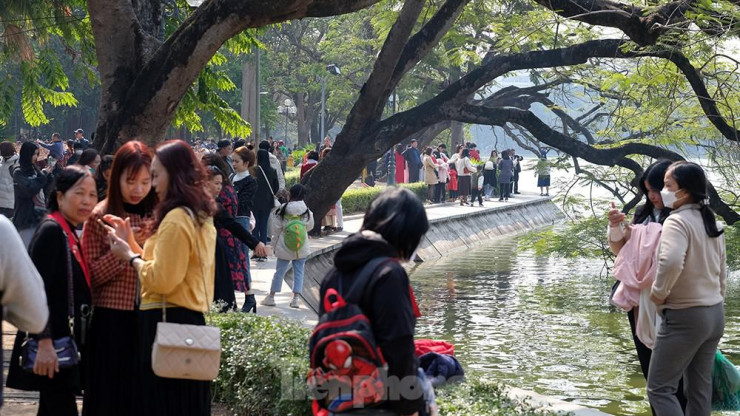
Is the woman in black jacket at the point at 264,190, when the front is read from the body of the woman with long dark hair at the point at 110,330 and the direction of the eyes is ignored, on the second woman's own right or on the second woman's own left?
on the second woman's own left

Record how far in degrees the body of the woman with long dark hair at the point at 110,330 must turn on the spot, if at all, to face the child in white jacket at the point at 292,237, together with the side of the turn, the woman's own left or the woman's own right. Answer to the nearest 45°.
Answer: approximately 135° to the woman's own left

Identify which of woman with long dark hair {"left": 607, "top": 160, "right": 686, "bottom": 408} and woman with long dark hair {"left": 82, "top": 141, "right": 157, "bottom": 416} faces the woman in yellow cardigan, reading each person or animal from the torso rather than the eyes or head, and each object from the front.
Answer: woman with long dark hair {"left": 82, "top": 141, "right": 157, "bottom": 416}

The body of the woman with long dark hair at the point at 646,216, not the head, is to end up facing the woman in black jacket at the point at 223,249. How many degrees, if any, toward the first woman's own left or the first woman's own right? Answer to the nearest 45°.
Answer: approximately 135° to the first woman's own right

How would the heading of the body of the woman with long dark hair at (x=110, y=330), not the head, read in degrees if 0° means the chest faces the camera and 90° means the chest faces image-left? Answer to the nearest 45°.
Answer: approximately 315°

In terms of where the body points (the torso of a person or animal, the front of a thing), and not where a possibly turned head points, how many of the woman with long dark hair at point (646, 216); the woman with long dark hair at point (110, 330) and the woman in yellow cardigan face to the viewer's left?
1

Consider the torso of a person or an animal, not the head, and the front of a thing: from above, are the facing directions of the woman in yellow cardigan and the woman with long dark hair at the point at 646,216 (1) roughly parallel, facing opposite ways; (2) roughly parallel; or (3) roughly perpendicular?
roughly perpendicular

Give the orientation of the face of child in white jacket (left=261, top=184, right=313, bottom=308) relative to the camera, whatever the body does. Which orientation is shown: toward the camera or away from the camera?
away from the camera
